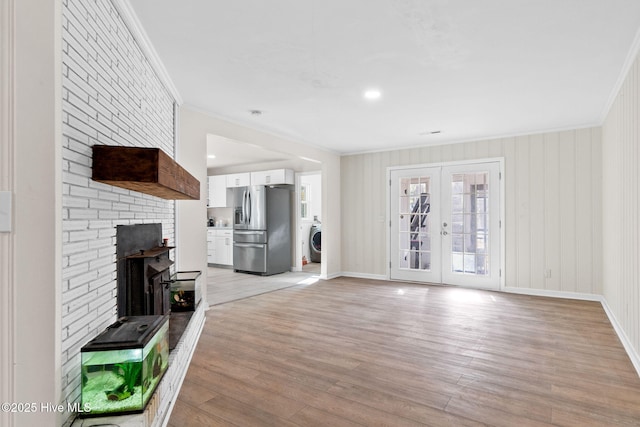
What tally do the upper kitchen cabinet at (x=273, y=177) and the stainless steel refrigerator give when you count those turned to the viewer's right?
0

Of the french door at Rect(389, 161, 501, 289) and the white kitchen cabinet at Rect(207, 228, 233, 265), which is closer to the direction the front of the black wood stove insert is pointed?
the french door

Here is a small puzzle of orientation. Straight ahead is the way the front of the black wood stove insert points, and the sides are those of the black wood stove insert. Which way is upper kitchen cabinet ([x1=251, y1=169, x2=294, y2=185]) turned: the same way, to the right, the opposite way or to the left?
to the right

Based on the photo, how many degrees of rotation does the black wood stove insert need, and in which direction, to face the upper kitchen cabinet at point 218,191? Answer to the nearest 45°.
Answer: approximately 135° to its left

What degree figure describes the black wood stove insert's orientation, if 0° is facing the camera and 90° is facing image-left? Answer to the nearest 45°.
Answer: approximately 315°

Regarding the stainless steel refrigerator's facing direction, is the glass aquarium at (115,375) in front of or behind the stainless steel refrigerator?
in front

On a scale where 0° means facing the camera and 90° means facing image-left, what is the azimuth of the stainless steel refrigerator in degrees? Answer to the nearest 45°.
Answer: approximately 45°

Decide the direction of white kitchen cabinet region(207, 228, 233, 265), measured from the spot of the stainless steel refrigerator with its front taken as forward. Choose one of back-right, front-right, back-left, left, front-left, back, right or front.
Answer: right

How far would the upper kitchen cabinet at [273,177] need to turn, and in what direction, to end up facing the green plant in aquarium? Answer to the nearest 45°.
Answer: approximately 45° to its left

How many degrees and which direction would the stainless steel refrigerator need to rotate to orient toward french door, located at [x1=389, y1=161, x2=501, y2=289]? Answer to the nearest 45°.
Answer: approximately 90° to its left
